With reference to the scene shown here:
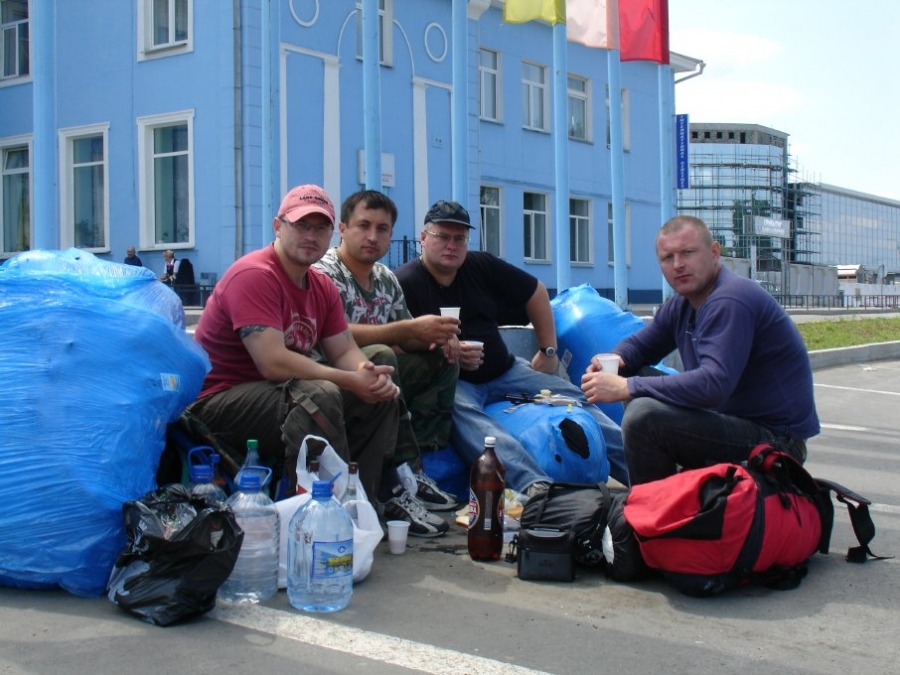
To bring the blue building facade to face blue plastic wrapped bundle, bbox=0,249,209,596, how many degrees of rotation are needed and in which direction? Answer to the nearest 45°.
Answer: approximately 45° to its right

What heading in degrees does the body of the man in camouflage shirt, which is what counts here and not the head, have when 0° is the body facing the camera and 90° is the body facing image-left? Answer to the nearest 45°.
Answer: approximately 315°

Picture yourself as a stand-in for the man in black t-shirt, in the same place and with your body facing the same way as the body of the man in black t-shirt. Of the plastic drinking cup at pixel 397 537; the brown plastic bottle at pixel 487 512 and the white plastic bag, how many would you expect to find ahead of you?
3

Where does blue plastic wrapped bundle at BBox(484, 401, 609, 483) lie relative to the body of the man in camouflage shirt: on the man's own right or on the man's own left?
on the man's own left

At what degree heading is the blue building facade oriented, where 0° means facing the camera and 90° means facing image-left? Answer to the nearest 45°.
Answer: approximately 315°

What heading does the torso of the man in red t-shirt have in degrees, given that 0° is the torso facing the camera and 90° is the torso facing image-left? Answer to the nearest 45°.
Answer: approximately 315°

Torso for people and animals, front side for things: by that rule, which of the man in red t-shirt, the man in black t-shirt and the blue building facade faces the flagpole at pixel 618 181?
the blue building facade
